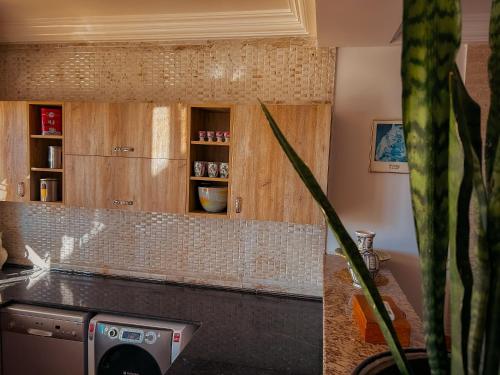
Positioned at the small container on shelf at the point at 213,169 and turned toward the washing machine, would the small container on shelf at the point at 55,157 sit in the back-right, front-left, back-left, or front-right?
front-right

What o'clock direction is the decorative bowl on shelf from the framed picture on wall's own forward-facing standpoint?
The decorative bowl on shelf is roughly at 2 o'clock from the framed picture on wall.

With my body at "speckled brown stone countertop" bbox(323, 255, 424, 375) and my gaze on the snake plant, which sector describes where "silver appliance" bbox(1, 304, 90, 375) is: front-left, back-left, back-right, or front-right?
back-right

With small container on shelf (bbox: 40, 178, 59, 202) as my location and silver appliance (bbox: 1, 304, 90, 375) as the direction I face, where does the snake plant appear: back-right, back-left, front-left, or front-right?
front-left

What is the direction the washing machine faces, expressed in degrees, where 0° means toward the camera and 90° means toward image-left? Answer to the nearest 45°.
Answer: approximately 0°

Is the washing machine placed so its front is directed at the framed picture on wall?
no
